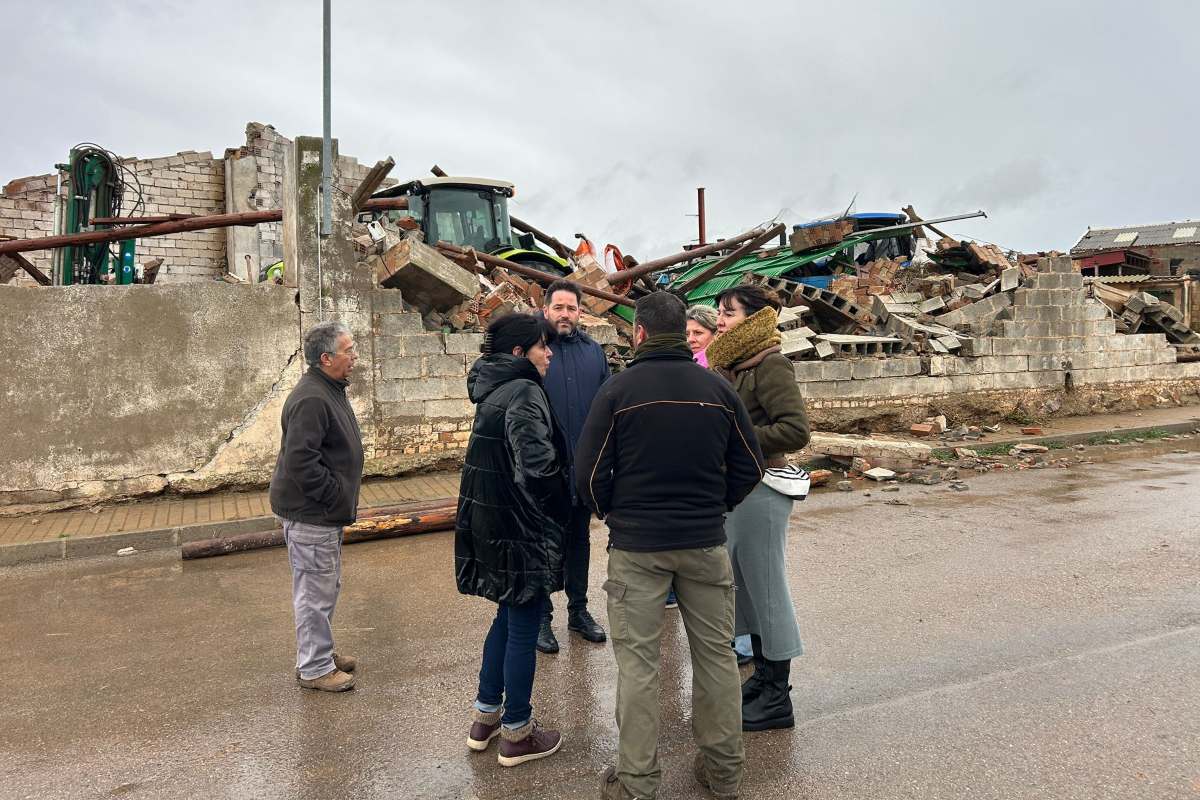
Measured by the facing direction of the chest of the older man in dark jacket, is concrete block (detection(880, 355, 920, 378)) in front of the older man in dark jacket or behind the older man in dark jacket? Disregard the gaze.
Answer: in front

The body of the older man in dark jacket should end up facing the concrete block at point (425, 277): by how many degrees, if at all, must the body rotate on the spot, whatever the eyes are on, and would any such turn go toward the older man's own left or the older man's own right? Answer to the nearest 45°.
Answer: approximately 90° to the older man's own left

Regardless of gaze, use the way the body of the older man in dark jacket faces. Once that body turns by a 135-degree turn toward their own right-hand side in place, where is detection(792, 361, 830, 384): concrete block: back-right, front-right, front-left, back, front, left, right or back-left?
back

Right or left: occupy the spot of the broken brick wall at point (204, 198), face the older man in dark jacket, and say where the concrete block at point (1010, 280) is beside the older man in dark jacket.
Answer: left

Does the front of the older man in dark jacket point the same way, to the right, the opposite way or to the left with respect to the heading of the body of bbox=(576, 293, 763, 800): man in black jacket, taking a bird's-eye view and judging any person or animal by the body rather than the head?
to the right

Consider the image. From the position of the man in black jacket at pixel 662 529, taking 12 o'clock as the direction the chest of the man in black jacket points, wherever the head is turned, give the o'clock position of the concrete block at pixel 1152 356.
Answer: The concrete block is roughly at 1 o'clock from the man in black jacket.

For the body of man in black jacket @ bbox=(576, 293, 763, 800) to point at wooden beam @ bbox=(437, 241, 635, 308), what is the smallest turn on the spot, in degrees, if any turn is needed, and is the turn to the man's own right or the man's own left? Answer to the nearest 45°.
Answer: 0° — they already face it

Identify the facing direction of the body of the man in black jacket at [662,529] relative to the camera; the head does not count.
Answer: away from the camera

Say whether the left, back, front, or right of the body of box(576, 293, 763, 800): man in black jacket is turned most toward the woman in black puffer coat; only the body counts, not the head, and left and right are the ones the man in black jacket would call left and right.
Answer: left

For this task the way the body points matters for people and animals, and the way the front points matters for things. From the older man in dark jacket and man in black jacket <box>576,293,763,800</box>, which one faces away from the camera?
the man in black jacket

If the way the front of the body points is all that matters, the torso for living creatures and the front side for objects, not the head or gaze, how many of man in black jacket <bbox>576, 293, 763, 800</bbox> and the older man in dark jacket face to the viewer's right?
1

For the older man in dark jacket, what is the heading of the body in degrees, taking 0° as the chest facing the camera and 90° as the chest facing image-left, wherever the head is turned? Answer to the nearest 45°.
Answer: approximately 270°

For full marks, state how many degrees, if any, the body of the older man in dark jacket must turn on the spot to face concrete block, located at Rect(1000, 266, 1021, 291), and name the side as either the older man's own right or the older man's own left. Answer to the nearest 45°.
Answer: approximately 45° to the older man's own left

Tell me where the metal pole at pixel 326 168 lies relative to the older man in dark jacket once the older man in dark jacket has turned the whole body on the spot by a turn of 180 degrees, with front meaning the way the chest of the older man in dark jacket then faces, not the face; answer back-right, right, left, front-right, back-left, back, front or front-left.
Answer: right

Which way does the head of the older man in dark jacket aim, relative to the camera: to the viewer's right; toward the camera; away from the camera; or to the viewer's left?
to the viewer's right

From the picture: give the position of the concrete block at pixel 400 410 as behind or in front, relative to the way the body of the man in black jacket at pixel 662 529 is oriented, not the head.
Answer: in front

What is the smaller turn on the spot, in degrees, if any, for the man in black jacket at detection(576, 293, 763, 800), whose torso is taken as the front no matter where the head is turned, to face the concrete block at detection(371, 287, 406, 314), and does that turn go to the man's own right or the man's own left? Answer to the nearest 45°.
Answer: approximately 45° to the man's own left
